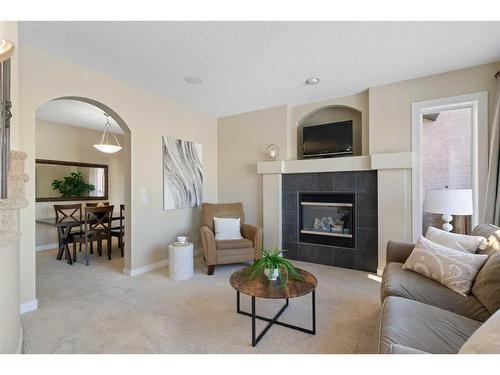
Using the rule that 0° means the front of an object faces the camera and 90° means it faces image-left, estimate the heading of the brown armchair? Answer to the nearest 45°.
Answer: approximately 315°

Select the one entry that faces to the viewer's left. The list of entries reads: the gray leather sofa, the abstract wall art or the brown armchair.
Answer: the gray leather sofa

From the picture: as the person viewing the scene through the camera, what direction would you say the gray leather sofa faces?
facing to the left of the viewer

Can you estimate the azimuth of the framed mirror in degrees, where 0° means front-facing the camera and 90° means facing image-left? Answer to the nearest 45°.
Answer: approximately 315°

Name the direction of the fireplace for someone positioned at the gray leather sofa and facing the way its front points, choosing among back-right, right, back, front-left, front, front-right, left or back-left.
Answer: front-right

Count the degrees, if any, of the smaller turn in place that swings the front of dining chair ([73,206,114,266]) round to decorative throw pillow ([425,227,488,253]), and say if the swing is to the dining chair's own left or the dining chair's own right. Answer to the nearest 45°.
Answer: approximately 180°

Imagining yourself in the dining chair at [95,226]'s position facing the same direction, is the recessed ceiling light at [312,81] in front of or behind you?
behind

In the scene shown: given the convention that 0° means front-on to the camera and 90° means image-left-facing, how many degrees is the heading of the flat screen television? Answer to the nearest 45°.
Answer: approximately 45°

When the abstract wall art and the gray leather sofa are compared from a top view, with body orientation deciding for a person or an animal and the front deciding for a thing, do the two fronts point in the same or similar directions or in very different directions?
very different directions

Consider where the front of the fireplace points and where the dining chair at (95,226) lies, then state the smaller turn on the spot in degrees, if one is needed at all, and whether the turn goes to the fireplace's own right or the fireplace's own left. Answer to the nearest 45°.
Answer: approximately 45° to the fireplace's own right
